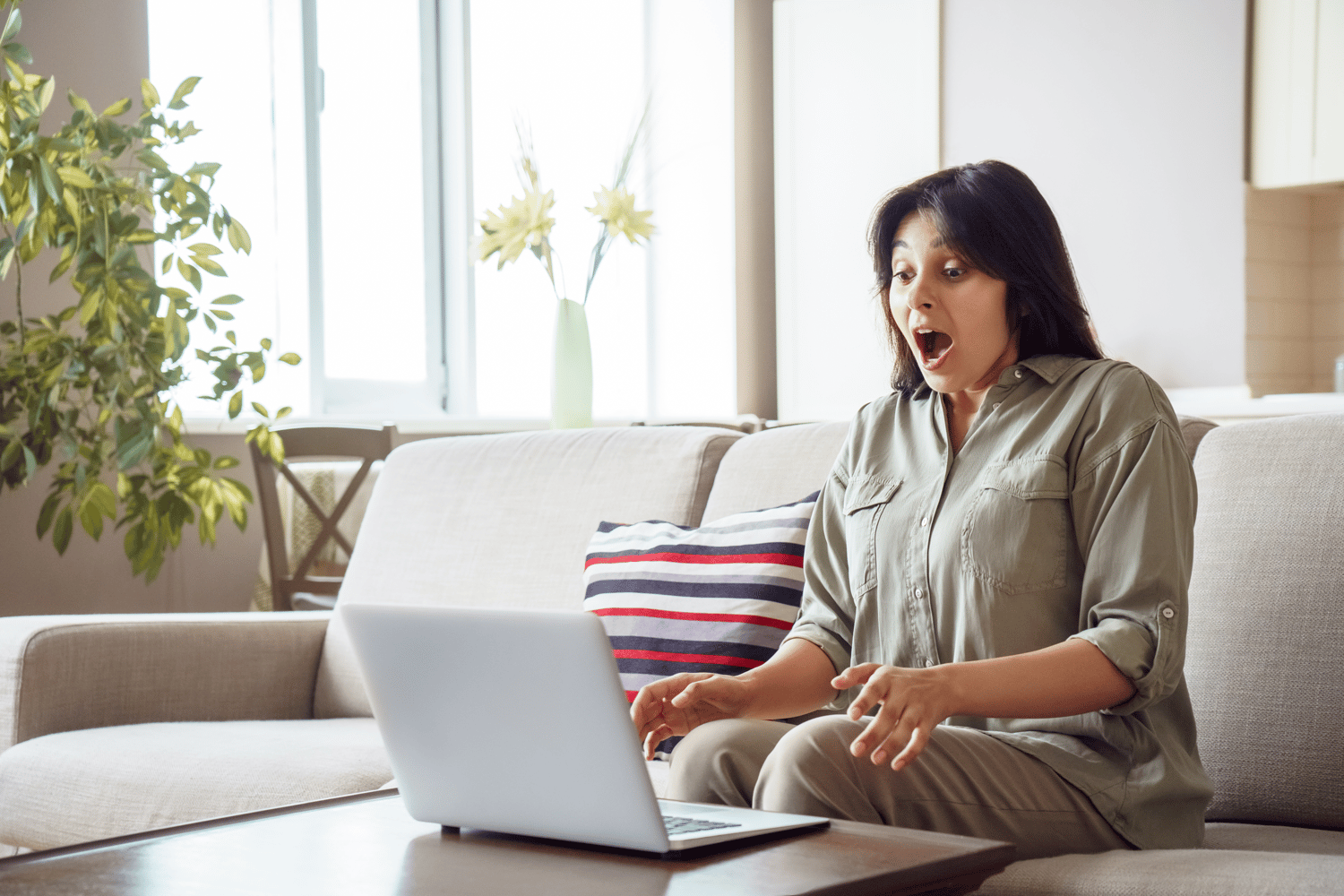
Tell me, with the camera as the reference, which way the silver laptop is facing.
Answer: facing away from the viewer and to the right of the viewer

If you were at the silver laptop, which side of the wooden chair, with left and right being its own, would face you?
back

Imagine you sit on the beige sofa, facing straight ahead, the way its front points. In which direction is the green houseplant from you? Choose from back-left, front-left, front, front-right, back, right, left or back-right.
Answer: right

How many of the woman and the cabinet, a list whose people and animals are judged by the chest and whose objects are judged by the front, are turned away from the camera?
0

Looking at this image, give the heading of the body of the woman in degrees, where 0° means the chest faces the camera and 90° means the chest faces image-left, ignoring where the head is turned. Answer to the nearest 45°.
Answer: approximately 45°

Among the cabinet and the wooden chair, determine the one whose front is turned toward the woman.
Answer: the cabinet

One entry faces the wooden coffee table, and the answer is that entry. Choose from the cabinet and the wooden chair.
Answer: the cabinet

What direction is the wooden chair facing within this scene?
away from the camera

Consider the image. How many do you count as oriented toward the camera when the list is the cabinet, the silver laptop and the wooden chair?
1

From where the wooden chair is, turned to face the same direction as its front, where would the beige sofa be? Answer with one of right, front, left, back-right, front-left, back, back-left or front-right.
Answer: back

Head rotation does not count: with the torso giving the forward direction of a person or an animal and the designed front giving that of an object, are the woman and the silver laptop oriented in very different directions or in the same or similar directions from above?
very different directions

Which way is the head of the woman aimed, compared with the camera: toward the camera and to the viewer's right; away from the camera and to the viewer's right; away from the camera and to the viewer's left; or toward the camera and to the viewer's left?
toward the camera and to the viewer's left
